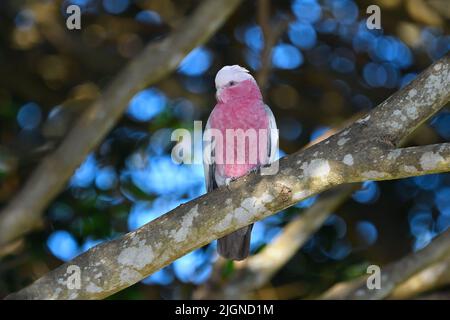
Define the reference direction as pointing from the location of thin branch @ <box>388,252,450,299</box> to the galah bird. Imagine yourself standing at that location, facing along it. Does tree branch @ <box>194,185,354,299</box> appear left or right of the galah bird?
right

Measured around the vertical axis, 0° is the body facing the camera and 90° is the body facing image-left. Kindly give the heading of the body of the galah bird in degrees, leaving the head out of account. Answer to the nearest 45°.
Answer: approximately 0°
